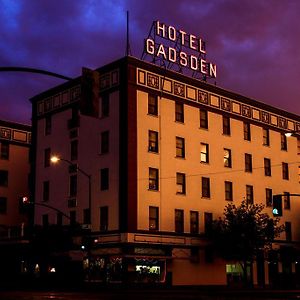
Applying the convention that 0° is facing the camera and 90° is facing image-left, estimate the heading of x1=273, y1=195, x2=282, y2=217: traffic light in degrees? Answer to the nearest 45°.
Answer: approximately 45°
